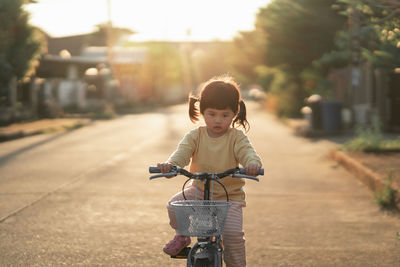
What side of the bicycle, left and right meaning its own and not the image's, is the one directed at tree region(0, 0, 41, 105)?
back

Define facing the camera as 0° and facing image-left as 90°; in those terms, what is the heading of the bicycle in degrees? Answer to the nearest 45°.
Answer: approximately 0°

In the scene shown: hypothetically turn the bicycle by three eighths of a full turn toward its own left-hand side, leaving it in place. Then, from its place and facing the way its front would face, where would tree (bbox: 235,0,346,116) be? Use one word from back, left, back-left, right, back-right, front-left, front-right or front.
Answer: front-left
